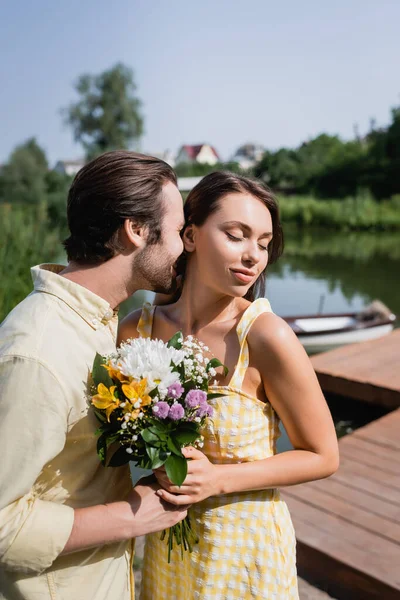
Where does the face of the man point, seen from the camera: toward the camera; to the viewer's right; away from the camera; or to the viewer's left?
to the viewer's right

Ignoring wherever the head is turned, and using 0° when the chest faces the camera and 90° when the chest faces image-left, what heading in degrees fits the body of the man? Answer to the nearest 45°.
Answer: approximately 270°

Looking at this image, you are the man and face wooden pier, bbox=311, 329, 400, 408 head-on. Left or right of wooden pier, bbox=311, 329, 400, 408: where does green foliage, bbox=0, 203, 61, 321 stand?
left

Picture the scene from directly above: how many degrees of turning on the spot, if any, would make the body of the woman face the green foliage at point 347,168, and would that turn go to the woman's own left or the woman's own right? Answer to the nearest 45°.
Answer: approximately 135° to the woman's own right

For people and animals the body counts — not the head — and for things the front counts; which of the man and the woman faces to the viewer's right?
the man

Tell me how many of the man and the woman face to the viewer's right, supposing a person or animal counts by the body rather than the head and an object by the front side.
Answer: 1

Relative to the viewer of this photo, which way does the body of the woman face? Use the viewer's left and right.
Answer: facing the viewer and to the left of the viewer

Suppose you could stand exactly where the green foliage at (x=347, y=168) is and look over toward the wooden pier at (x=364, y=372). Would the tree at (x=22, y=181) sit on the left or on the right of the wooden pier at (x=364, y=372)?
right

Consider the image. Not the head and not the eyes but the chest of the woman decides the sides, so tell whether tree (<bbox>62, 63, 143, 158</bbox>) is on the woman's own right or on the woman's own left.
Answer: on the woman's own right
